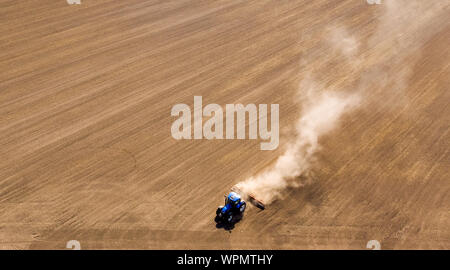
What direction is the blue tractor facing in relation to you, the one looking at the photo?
facing the viewer and to the left of the viewer
